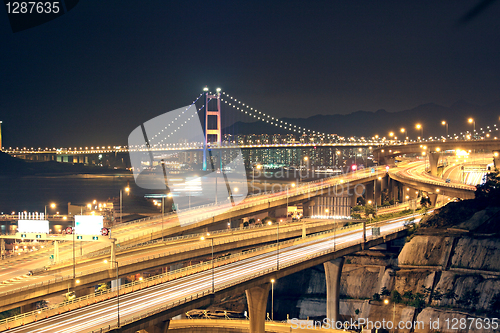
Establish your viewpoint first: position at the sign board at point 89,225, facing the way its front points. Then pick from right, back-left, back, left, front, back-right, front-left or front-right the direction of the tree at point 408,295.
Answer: left

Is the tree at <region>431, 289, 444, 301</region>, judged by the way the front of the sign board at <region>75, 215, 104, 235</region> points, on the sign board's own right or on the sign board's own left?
on the sign board's own left

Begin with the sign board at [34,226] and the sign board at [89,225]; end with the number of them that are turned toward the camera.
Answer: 2

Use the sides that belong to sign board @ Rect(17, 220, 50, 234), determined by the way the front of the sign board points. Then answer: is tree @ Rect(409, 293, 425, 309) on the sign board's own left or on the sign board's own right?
on the sign board's own left

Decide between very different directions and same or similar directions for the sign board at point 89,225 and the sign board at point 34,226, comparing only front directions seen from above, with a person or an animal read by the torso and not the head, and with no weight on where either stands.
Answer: same or similar directions

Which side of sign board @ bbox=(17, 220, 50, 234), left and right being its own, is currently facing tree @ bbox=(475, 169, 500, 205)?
left

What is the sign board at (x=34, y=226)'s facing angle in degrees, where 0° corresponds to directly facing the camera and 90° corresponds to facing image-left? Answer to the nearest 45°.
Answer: approximately 0°

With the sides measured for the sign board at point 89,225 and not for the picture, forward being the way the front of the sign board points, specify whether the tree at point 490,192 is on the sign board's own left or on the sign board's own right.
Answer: on the sign board's own left

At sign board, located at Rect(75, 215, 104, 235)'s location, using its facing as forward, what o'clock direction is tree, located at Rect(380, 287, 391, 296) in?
The tree is roughly at 9 o'clock from the sign board.

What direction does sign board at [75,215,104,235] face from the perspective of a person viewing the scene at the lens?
facing the viewer

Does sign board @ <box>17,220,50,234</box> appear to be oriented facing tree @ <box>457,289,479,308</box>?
no

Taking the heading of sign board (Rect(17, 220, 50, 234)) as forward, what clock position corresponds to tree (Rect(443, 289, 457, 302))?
The tree is roughly at 10 o'clock from the sign board.

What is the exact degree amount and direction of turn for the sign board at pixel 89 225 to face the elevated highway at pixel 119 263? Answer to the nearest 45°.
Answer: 0° — it already faces it

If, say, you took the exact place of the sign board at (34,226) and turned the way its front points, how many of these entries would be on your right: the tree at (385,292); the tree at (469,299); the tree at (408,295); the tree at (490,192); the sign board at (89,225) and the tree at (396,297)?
0

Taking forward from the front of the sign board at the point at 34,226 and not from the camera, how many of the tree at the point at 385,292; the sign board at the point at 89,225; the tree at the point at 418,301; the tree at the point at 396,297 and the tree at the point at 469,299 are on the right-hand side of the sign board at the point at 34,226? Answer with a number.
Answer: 0
